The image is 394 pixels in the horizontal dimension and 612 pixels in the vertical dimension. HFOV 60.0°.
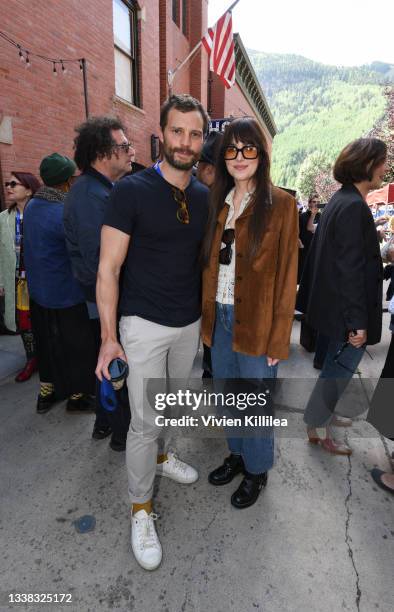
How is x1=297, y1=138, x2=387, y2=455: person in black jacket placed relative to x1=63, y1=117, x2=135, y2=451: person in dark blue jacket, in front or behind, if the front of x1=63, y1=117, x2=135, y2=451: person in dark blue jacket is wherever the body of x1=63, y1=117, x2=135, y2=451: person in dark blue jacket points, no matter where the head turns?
in front

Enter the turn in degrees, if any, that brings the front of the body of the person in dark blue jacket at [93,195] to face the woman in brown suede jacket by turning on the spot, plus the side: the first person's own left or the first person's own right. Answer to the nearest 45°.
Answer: approximately 45° to the first person's own right

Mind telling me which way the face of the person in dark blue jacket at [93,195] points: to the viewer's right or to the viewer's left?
to the viewer's right

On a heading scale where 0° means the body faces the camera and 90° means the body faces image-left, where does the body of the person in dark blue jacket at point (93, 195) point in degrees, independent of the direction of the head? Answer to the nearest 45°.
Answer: approximately 270°

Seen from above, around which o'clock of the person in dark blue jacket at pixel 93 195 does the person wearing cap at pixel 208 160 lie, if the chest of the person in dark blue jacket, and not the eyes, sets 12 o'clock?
The person wearing cap is roughly at 11 o'clock from the person in dark blue jacket.

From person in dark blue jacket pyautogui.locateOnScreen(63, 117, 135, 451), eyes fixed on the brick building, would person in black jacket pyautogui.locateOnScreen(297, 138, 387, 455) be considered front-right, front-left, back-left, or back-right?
back-right
